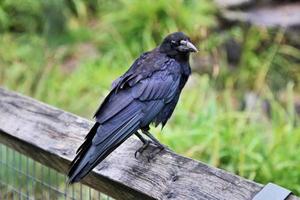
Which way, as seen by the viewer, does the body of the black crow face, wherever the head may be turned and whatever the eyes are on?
to the viewer's right
